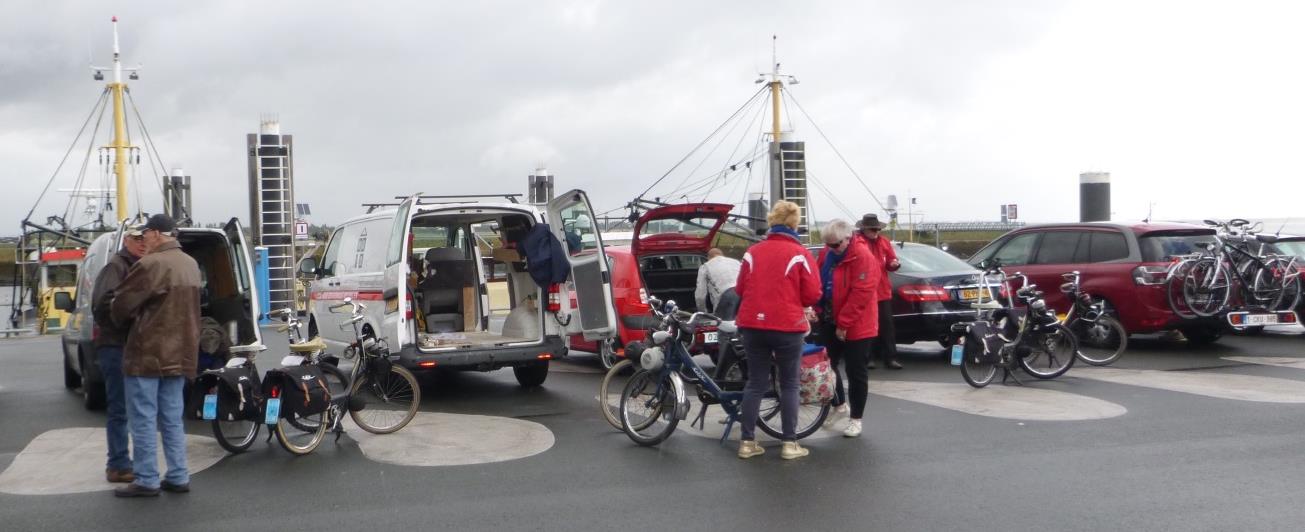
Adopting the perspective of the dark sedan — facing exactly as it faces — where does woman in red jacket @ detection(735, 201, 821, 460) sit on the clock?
The woman in red jacket is roughly at 8 o'clock from the dark sedan.

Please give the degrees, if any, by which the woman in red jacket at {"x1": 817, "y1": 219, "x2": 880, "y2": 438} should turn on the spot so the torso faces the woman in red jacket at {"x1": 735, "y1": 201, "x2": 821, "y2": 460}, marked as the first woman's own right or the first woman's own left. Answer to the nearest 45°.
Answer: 0° — they already face them

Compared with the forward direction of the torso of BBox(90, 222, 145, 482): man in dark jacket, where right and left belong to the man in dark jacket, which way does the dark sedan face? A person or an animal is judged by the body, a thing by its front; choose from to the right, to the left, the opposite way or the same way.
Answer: to the left

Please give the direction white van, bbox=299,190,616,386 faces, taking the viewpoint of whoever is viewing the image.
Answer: facing away from the viewer and to the left of the viewer

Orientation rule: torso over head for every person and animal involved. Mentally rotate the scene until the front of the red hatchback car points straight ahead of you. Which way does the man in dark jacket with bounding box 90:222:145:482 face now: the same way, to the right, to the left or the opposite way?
to the right

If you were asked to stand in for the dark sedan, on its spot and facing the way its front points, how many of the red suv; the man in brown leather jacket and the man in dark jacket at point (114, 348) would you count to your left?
2

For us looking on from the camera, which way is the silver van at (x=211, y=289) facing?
facing away from the viewer and to the left of the viewer

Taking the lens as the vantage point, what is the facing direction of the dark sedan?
facing away from the viewer and to the left of the viewer
